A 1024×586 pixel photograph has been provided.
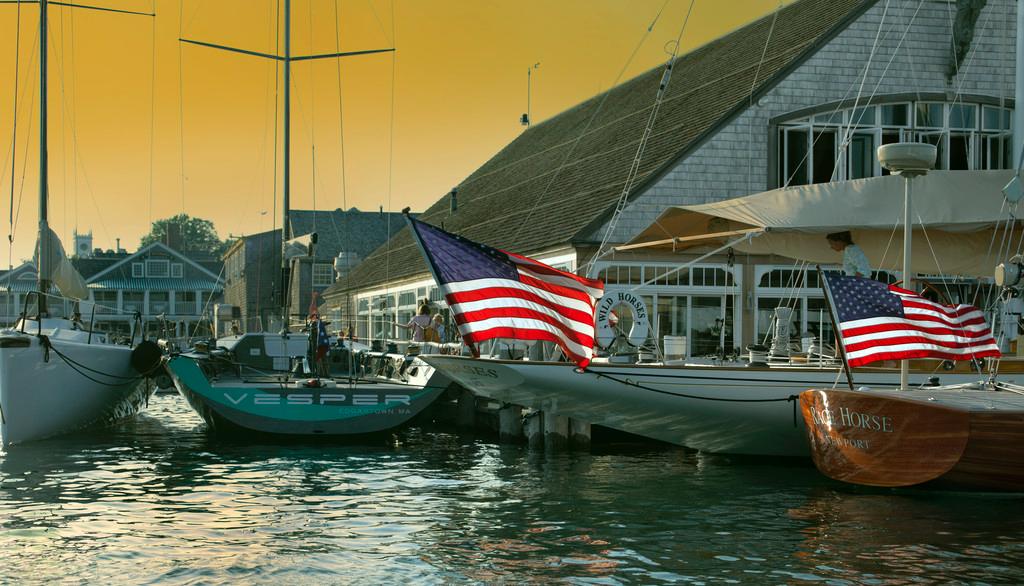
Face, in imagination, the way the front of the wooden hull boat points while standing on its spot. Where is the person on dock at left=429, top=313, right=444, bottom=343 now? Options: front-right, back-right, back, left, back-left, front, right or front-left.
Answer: left

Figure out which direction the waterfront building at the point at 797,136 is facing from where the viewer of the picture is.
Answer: facing the viewer and to the right of the viewer

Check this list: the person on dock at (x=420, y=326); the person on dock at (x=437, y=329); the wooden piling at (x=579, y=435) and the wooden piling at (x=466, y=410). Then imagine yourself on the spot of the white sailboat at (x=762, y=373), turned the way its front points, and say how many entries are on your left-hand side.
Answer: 4

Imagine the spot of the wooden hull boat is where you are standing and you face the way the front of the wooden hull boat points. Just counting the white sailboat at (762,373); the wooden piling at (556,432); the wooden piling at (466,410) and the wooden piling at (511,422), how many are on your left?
4

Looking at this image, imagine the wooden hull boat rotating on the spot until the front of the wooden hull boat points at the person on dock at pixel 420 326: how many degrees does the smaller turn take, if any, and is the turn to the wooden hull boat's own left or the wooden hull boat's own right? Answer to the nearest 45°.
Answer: approximately 90° to the wooden hull boat's own left

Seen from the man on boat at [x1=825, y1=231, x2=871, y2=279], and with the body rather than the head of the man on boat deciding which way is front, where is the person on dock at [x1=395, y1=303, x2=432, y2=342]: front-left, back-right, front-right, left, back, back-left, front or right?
front-right

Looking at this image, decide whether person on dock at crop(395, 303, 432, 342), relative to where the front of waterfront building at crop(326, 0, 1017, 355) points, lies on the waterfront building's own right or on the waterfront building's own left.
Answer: on the waterfront building's own right

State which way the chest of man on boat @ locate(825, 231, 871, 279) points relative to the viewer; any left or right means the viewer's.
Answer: facing to the left of the viewer

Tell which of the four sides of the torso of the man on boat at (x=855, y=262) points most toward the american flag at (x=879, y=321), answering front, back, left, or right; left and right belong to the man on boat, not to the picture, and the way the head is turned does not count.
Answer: left

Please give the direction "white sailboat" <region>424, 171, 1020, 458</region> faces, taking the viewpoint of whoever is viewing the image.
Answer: facing away from the viewer and to the right of the viewer

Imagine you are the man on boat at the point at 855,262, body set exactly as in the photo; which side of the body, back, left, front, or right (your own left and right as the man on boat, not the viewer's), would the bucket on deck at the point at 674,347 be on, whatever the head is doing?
front

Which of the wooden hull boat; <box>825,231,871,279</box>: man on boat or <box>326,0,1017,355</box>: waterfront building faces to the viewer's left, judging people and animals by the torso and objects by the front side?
the man on boat

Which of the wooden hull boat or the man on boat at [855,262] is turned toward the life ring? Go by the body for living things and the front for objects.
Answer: the man on boat

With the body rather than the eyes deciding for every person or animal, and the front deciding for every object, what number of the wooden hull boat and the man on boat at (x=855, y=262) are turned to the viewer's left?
1
